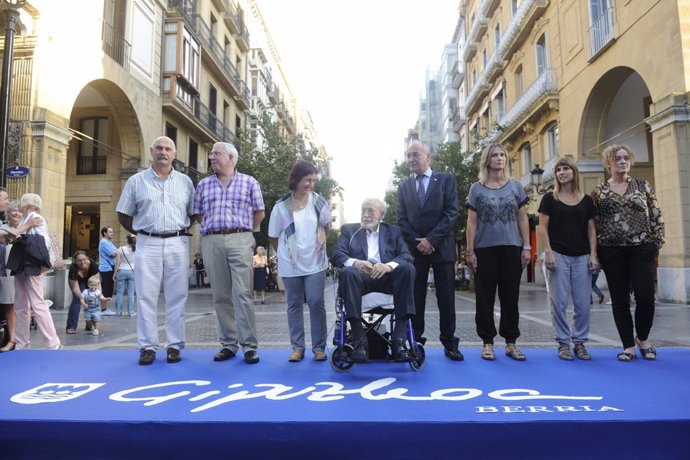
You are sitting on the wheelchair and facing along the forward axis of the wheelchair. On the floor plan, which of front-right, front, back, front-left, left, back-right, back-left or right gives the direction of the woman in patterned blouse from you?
left

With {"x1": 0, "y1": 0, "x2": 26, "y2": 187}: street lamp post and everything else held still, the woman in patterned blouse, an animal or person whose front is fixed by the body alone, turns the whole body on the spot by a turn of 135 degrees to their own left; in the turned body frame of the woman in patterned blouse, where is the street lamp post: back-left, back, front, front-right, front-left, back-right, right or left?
back-left

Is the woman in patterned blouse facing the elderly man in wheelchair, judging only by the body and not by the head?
no

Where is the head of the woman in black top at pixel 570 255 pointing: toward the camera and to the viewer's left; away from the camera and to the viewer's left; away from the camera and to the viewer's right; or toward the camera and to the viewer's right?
toward the camera and to the viewer's left

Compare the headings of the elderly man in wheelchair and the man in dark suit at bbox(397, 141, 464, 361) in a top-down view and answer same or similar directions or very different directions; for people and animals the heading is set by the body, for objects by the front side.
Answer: same or similar directions

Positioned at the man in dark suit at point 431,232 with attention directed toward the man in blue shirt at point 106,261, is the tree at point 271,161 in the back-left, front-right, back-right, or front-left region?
front-right

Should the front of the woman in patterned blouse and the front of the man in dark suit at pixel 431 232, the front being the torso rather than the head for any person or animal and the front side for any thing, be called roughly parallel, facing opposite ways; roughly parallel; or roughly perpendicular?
roughly parallel

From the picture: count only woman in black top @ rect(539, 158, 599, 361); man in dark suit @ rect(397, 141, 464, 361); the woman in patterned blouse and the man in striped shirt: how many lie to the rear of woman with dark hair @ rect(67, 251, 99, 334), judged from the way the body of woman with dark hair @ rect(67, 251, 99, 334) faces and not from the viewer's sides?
0

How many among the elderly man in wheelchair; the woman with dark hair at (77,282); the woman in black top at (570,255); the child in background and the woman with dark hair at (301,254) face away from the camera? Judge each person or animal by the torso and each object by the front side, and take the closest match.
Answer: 0

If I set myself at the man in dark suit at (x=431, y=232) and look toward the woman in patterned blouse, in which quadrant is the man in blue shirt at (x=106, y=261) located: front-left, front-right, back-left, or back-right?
back-left

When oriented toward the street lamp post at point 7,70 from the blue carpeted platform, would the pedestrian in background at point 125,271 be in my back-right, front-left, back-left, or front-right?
front-right

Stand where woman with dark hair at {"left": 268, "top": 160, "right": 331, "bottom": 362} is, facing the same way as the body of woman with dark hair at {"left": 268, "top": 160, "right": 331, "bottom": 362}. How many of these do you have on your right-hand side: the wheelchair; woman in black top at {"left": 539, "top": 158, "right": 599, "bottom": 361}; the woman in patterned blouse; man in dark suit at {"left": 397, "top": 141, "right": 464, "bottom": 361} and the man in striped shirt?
1

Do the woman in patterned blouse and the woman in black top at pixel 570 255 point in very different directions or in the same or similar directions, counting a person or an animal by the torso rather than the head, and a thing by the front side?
same or similar directions

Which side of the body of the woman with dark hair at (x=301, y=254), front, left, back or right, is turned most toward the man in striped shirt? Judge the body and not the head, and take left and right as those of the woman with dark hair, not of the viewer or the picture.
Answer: right

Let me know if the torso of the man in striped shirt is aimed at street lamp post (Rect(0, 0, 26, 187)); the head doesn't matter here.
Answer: no

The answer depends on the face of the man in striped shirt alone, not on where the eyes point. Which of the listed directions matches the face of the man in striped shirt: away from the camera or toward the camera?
toward the camera

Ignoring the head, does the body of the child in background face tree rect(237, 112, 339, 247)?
no

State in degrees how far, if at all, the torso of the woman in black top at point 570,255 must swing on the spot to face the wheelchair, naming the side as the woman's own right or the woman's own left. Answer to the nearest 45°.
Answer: approximately 45° to the woman's own right

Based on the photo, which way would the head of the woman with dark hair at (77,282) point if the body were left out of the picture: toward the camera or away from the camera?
toward the camera

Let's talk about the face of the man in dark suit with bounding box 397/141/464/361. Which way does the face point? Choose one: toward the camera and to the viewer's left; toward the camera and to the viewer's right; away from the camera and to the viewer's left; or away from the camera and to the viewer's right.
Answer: toward the camera and to the viewer's left
